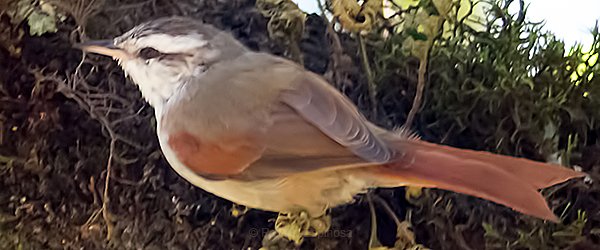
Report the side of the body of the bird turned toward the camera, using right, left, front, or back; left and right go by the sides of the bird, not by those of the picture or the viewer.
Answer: left
